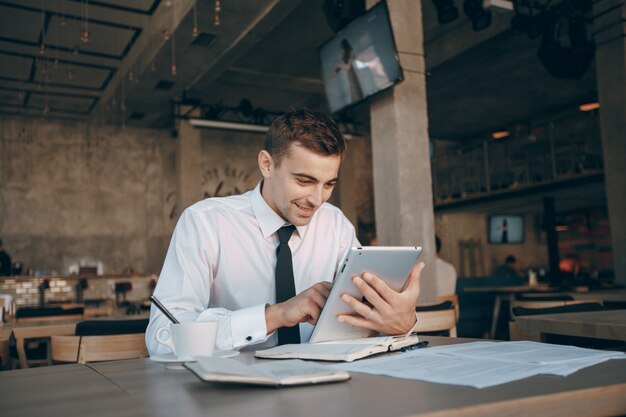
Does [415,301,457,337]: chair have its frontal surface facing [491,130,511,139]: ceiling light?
yes

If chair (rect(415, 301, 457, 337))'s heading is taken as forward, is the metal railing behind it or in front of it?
in front

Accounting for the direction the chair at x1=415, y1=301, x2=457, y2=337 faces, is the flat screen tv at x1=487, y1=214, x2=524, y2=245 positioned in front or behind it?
in front

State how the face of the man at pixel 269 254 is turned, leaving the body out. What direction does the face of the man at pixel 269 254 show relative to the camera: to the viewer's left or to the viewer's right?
to the viewer's right

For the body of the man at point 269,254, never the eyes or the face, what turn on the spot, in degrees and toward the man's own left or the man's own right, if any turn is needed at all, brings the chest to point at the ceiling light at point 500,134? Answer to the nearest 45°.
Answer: approximately 90° to the man's own left

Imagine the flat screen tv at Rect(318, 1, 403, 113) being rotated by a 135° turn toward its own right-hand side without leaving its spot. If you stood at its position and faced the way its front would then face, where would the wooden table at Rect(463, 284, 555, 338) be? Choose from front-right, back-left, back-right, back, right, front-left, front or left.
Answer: front-right

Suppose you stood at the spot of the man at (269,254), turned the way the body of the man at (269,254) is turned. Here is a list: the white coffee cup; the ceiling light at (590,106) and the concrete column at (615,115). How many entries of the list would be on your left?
2

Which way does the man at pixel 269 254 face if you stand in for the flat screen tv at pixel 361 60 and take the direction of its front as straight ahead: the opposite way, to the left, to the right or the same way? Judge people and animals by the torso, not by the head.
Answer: to the left

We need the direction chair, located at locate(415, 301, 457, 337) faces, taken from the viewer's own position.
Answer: facing away from the viewer

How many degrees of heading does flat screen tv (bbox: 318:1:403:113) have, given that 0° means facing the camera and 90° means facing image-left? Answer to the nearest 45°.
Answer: approximately 45°

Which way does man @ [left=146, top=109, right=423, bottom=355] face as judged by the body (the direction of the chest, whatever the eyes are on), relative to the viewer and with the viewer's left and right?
facing the viewer and to the right of the viewer

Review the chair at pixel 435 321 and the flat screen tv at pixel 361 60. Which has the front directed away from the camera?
the chair

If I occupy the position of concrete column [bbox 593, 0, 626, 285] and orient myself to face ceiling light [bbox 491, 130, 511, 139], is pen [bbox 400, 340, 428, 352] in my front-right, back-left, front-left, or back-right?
back-left

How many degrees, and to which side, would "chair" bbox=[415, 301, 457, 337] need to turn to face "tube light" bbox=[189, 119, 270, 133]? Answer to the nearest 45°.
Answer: approximately 45° to its left

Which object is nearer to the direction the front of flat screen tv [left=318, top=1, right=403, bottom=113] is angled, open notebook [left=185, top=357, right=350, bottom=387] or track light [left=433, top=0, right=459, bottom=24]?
the open notebook

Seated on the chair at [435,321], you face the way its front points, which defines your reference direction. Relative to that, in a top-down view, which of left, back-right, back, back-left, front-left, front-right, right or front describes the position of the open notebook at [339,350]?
back
